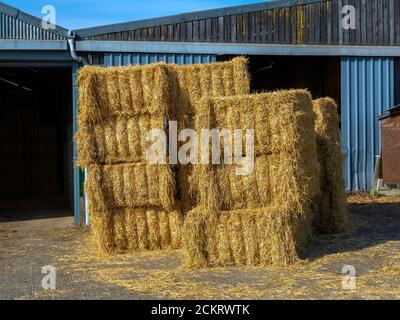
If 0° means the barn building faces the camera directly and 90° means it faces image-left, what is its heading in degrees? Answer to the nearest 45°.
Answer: approximately 0°

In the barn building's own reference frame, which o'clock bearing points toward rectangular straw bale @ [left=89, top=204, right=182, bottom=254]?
The rectangular straw bale is roughly at 1 o'clock from the barn building.

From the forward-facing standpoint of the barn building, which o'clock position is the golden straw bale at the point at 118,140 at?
The golden straw bale is roughly at 1 o'clock from the barn building.

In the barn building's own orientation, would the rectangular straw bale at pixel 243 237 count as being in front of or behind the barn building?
in front

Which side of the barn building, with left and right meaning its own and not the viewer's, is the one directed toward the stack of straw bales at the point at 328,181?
front

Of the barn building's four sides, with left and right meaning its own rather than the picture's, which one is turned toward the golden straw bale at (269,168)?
front

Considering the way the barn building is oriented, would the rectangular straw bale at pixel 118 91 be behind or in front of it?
in front
